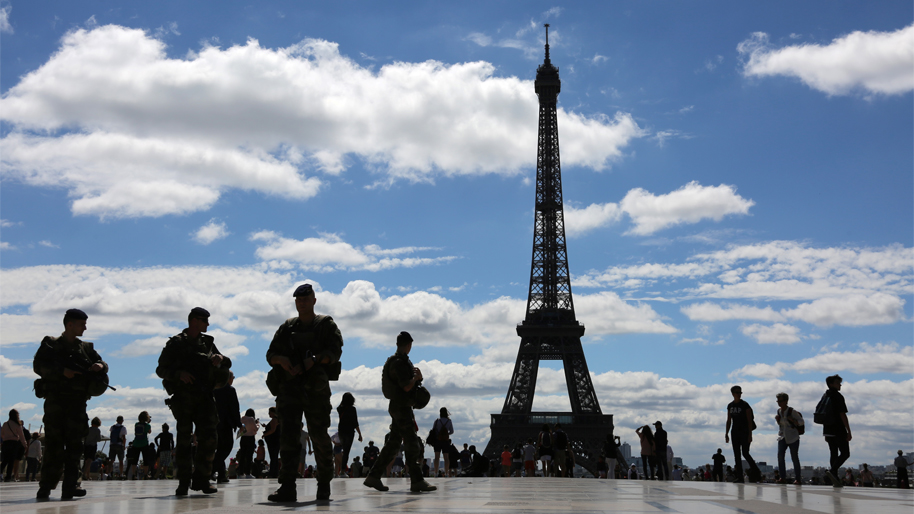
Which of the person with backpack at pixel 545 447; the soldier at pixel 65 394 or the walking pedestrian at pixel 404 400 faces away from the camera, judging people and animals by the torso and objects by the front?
the person with backpack

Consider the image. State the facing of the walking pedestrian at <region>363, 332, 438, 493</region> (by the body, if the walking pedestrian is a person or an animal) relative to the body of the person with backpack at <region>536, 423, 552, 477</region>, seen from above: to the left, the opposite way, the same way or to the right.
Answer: to the right

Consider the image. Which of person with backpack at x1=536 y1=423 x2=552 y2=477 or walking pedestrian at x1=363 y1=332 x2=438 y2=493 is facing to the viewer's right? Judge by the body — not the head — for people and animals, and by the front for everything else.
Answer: the walking pedestrian

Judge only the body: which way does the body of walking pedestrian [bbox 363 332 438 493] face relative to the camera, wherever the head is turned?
to the viewer's right

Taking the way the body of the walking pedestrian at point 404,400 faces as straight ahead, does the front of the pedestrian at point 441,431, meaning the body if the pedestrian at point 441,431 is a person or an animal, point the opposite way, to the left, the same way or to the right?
to the left

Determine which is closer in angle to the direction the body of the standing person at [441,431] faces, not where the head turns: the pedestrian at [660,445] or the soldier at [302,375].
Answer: the pedestrian

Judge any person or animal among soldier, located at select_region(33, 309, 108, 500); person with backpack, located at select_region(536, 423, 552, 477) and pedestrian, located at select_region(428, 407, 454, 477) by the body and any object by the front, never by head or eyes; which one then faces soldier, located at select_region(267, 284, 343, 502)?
soldier, located at select_region(33, 309, 108, 500)

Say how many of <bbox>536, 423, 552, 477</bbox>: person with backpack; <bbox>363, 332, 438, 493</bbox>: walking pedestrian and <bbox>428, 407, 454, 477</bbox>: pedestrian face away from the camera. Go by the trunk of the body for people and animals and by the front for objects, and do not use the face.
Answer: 2

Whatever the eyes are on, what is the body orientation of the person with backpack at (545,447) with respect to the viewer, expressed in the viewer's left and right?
facing away from the viewer

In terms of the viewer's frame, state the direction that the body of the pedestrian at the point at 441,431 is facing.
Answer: away from the camera
